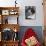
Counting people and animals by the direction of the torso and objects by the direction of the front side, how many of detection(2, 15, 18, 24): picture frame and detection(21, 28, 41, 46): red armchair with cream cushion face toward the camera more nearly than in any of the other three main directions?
2

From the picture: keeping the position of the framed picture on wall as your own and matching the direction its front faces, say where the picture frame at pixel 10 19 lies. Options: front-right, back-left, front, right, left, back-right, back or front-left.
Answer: right

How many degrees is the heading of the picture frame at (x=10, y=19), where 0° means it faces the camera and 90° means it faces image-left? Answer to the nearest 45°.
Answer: approximately 0°

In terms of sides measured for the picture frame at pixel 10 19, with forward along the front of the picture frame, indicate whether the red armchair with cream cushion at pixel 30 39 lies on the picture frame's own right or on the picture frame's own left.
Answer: on the picture frame's own left

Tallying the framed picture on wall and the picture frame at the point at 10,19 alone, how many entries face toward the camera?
2

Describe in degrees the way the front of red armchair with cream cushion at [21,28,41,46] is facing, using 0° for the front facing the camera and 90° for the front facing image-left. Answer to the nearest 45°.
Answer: approximately 0°
